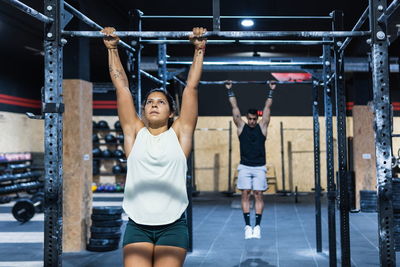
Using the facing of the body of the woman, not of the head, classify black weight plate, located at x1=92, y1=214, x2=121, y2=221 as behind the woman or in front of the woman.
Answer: behind

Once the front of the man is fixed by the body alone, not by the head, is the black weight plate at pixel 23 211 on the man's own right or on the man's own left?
on the man's own right

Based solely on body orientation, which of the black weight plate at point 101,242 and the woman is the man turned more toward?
the woman

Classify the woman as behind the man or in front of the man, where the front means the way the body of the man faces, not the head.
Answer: in front

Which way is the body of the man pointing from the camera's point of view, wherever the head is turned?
toward the camera

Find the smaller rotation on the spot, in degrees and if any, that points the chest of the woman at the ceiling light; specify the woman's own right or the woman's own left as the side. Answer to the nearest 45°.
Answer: approximately 180°

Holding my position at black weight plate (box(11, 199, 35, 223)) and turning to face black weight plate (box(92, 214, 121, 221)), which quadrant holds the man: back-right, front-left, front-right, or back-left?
front-left

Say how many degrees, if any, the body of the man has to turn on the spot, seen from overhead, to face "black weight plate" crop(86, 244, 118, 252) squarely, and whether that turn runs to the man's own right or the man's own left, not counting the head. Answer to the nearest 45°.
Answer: approximately 90° to the man's own right

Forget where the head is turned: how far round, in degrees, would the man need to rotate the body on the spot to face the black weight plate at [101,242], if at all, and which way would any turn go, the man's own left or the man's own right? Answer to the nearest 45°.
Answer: approximately 90° to the man's own right

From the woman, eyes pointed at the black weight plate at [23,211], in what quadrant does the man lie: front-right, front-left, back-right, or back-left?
front-right

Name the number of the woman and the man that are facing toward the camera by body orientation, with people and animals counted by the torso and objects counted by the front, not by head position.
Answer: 2

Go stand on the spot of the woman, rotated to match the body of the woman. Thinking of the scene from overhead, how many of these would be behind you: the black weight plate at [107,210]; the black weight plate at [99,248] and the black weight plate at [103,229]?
3

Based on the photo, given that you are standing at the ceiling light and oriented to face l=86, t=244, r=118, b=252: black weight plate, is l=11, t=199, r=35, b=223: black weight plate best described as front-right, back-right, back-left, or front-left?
front-right

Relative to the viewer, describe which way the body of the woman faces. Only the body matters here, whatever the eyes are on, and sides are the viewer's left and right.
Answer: facing the viewer
